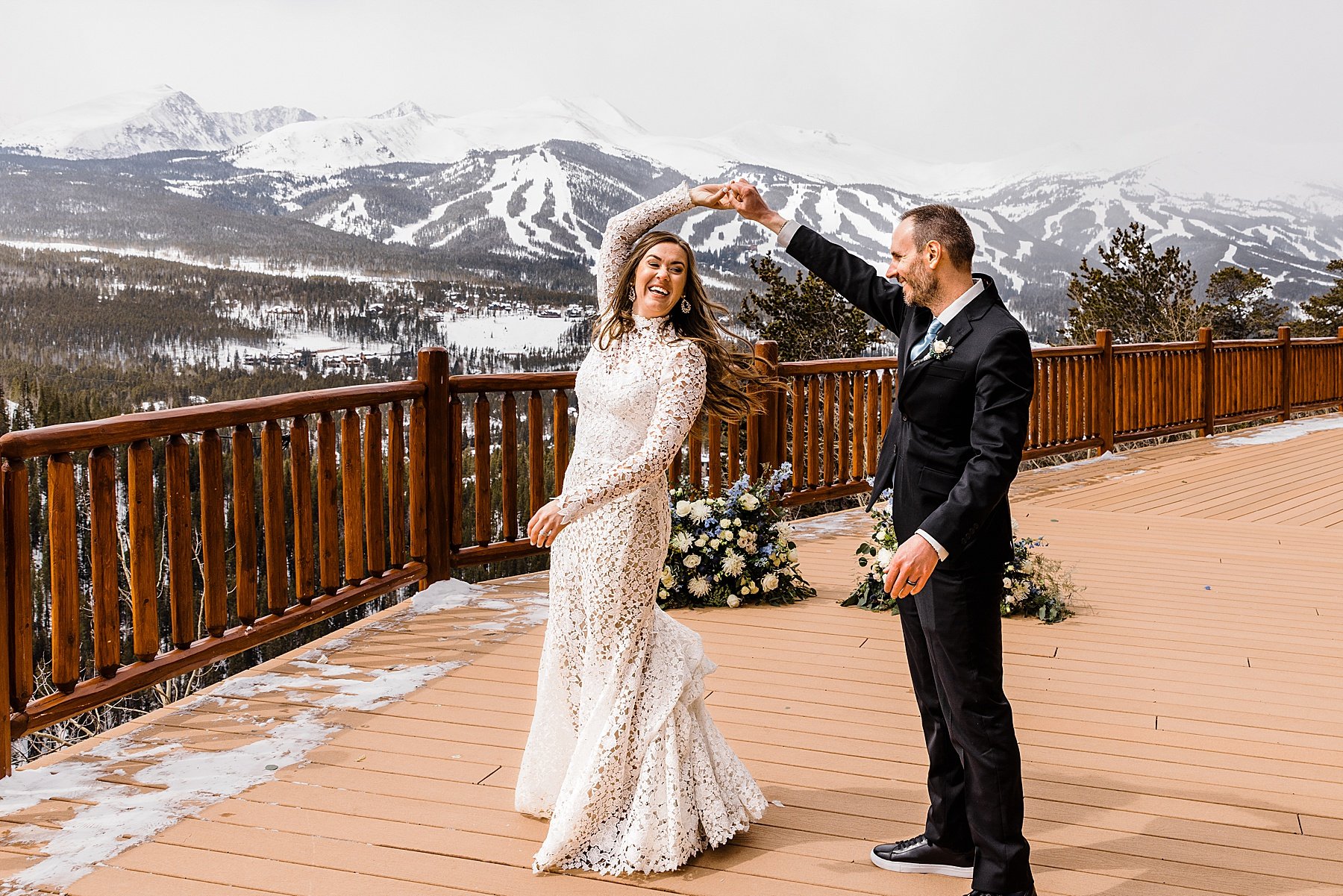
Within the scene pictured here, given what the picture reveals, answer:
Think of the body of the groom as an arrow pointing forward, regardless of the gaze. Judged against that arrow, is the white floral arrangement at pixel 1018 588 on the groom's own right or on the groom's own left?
on the groom's own right

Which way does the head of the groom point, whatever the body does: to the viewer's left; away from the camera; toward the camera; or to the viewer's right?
to the viewer's left

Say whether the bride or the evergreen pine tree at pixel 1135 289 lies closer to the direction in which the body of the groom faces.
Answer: the bride

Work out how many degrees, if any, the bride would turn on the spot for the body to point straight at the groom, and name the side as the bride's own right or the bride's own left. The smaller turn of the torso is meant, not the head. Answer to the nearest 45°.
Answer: approximately 90° to the bride's own left

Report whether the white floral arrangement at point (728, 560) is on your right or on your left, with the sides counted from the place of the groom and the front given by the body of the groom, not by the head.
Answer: on your right

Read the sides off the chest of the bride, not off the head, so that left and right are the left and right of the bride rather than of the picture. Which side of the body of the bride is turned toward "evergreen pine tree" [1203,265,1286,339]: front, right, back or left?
back

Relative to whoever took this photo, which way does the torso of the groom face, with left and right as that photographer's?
facing to the left of the viewer

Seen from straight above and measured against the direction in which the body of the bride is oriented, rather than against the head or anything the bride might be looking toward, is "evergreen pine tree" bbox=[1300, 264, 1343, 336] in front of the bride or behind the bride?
behind

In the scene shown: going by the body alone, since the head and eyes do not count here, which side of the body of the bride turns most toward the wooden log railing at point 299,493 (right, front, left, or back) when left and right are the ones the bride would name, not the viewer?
right

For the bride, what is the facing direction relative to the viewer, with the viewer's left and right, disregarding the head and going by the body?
facing the viewer and to the left of the viewer

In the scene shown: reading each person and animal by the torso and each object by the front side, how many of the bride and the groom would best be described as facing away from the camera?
0

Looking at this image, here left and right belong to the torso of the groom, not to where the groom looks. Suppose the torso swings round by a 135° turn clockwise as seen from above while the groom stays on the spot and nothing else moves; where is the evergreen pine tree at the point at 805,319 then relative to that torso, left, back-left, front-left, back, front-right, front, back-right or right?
front-left

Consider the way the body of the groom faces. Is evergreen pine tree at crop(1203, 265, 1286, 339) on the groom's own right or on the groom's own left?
on the groom's own right
